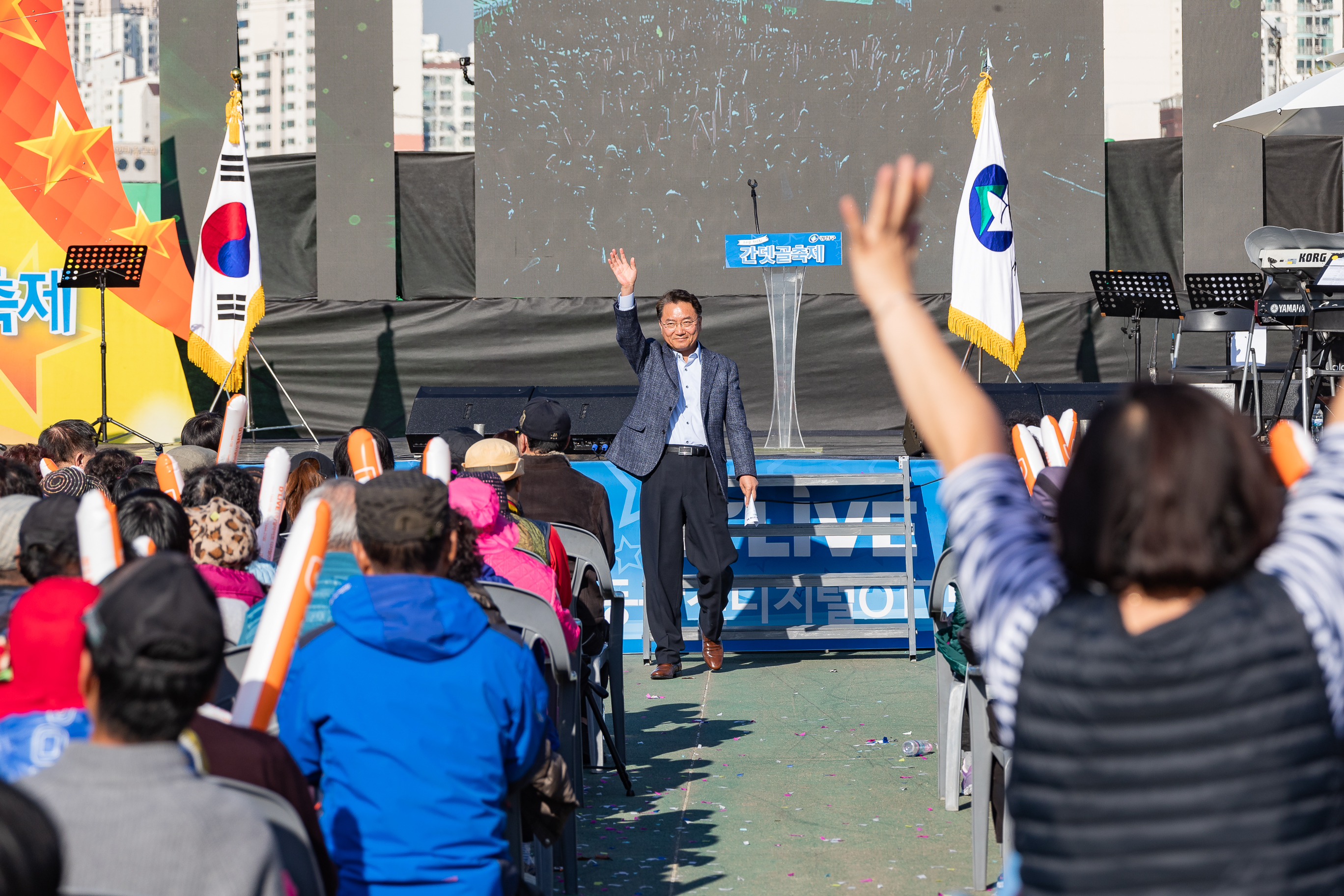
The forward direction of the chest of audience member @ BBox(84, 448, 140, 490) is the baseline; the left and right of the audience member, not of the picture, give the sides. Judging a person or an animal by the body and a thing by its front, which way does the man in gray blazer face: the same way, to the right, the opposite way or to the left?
the opposite way

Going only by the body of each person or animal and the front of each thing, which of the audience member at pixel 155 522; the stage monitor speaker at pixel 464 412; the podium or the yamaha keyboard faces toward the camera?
the podium

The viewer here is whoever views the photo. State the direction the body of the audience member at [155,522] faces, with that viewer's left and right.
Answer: facing away from the viewer

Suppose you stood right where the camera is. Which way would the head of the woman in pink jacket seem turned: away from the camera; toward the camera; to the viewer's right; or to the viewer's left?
away from the camera

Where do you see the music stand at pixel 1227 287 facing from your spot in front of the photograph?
facing away from the viewer

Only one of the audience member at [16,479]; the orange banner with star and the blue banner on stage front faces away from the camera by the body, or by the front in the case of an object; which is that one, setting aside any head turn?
the audience member

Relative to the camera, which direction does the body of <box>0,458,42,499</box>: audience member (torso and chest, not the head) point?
away from the camera

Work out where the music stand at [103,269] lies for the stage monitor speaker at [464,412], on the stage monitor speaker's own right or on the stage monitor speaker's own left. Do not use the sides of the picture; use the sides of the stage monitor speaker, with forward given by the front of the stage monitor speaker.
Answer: on the stage monitor speaker's own left

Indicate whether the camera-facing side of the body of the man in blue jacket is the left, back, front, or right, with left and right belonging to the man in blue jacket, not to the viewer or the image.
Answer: back

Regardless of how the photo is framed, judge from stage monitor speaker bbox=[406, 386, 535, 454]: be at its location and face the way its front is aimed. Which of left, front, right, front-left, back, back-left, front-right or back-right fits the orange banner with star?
front-left
